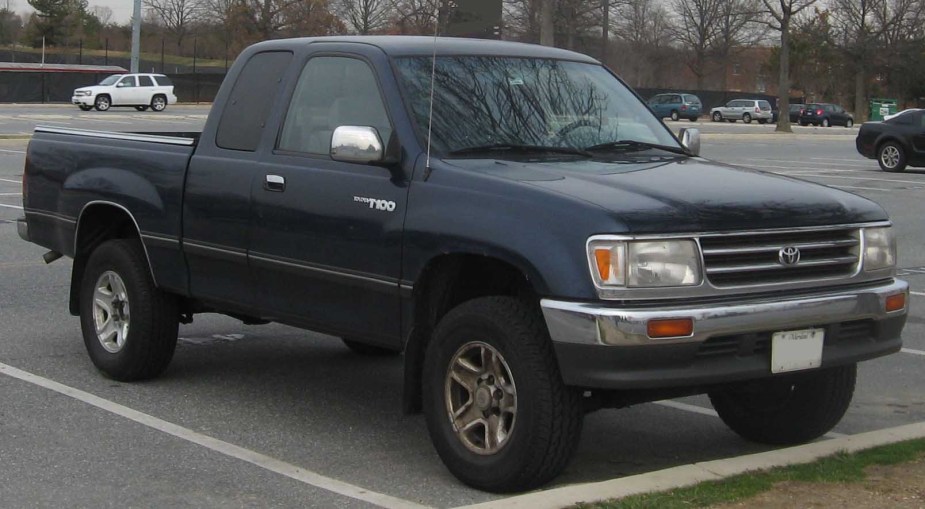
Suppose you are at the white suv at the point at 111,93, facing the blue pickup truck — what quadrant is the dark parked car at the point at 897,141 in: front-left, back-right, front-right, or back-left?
front-left

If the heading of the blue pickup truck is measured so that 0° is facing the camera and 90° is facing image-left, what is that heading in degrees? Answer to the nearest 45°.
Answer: approximately 315°

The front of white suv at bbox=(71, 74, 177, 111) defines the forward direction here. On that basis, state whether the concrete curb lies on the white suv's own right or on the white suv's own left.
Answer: on the white suv's own left

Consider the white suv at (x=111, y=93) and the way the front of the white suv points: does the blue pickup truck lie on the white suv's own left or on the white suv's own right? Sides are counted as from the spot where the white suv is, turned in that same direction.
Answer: on the white suv's own left

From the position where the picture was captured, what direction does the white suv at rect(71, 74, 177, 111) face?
facing the viewer and to the left of the viewer

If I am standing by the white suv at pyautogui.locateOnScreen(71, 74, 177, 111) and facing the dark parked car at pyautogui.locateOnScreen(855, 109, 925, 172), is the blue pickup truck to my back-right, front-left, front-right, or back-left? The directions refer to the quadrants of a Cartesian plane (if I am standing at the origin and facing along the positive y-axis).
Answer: front-right

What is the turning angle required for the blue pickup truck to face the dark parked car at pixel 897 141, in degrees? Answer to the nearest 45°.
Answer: approximately 135° to its left

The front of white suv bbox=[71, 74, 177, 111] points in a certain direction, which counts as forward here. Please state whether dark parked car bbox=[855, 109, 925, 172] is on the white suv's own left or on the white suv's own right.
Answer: on the white suv's own left

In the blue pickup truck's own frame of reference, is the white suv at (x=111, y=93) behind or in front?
behind
